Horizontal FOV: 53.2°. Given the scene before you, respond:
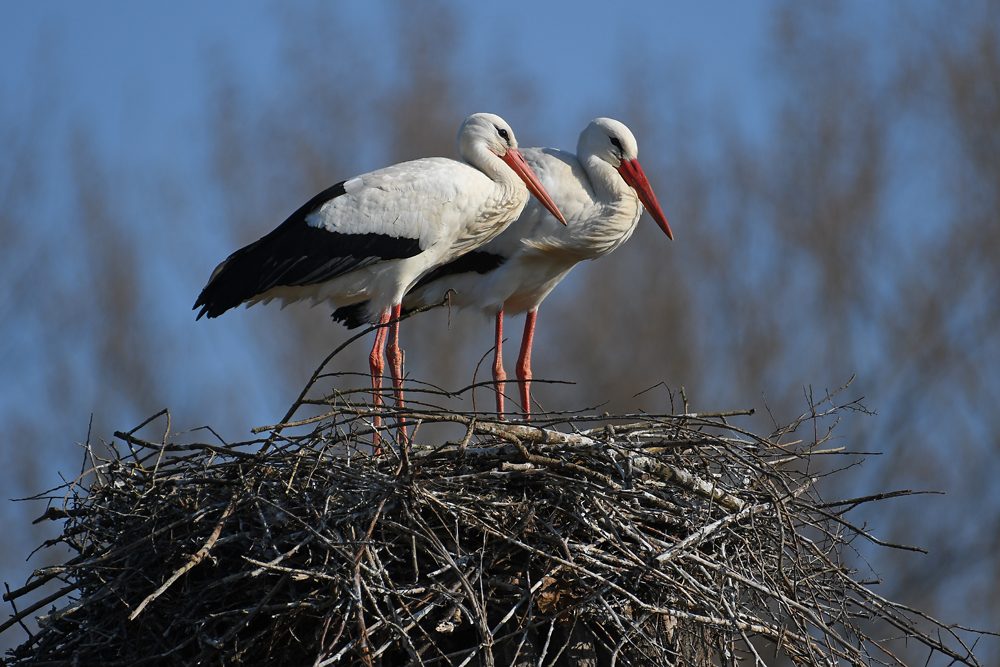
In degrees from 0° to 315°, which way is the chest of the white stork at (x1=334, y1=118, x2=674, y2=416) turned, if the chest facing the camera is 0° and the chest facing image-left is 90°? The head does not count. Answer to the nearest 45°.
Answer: approximately 270°

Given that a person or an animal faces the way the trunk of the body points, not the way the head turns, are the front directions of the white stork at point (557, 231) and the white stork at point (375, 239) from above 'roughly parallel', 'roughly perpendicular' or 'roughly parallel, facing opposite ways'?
roughly parallel

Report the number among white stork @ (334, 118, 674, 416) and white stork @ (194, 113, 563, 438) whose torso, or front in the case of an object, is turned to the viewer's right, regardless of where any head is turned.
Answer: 2

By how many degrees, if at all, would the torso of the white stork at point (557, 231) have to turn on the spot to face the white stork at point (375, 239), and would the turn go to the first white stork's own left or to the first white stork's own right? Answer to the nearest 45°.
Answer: approximately 135° to the first white stork's own right

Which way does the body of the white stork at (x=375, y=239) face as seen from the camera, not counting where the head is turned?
to the viewer's right

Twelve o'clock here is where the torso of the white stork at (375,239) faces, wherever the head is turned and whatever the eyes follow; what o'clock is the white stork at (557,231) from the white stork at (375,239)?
the white stork at (557,231) is roughly at 11 o'clock from the white stork at (375,239).
